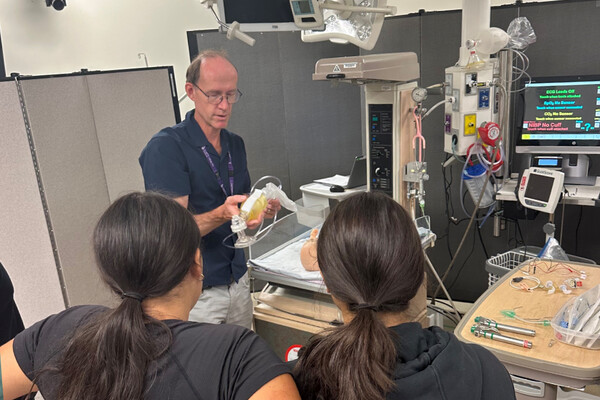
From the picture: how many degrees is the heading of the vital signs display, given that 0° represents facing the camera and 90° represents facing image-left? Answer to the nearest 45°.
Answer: approximately 0°

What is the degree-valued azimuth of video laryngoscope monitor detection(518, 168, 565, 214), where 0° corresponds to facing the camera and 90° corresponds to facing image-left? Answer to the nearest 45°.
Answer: approximately 0°

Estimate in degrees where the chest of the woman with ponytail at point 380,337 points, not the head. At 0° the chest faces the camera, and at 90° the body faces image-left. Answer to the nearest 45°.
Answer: approximately 180°

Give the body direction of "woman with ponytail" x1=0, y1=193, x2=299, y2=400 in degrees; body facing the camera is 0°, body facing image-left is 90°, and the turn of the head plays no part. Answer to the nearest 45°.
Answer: approximately 180°

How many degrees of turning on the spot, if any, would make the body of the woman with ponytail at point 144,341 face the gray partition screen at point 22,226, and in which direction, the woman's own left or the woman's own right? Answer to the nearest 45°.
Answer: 0° — they already face it

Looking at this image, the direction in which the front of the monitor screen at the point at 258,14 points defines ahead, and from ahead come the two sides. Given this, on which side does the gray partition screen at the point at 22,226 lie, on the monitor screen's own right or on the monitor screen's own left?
on the monitor screen's own right

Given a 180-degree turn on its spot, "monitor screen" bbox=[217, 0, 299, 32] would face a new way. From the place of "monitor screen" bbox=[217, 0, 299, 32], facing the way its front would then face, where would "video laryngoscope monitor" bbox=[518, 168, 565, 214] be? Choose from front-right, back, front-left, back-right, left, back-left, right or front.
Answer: right

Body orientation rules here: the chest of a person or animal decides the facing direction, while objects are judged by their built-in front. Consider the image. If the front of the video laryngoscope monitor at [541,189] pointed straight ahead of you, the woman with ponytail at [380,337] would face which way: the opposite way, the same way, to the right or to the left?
the opposite way

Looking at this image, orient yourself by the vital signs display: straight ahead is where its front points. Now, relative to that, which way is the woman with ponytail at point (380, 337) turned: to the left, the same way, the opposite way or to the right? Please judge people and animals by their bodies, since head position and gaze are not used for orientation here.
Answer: the opposite way

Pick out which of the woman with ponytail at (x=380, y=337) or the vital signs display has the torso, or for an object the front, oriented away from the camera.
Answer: the woman with ponytail

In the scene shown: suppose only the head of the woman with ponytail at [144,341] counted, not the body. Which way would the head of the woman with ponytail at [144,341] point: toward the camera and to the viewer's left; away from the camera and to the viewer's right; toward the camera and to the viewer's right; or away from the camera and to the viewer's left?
away from the camera and to the viewer's right

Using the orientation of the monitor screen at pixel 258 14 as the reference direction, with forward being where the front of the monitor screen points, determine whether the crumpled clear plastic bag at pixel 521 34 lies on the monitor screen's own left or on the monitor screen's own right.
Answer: on the monitor screen's own left

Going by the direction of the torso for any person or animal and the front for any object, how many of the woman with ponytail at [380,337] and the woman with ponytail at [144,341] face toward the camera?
0
